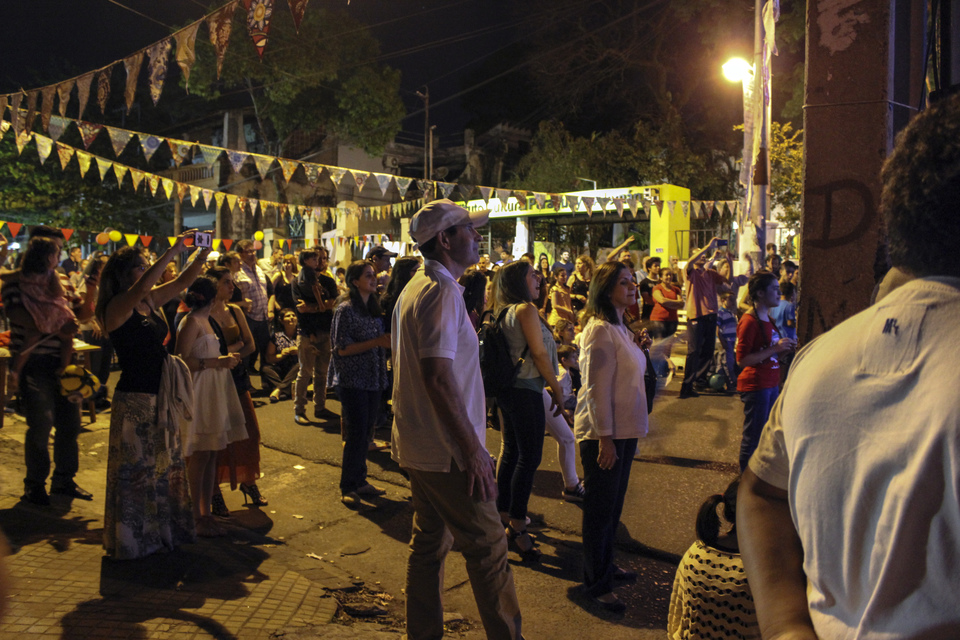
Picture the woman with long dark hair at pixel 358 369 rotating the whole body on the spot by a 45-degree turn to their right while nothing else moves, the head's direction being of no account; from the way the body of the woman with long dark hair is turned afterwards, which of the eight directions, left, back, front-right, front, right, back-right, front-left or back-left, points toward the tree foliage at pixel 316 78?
back

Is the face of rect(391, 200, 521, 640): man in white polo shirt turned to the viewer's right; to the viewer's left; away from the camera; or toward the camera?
to the viewer's right

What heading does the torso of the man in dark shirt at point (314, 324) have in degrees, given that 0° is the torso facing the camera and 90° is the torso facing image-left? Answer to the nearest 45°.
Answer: approximately 315°

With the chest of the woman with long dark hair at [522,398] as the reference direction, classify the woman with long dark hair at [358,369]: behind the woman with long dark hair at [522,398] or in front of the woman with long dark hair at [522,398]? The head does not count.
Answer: behind

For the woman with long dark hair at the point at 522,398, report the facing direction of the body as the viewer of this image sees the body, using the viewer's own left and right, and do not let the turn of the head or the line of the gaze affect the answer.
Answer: facing to the right of the viewer

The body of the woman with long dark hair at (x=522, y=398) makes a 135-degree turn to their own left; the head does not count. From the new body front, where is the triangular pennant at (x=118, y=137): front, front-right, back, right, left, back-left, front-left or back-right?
front

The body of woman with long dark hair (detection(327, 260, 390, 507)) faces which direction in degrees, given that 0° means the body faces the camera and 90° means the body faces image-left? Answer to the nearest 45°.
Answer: approximately 315°
